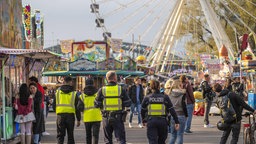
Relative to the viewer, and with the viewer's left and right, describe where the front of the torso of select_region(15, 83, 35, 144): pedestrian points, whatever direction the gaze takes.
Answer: facing away from the viewer

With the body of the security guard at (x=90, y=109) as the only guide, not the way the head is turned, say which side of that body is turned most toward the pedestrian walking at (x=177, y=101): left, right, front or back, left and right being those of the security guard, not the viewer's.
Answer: right

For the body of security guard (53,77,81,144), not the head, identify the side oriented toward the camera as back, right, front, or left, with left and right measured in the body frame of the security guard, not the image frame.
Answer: back

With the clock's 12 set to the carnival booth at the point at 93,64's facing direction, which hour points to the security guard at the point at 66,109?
The security guard is roughly at 12 o'clock from the carnival booth.

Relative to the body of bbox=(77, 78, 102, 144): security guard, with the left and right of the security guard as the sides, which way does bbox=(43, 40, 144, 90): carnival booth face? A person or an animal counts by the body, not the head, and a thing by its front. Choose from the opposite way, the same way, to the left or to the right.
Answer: the opposite way

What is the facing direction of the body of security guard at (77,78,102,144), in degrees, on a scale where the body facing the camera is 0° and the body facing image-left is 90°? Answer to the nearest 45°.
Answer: approximately 180°

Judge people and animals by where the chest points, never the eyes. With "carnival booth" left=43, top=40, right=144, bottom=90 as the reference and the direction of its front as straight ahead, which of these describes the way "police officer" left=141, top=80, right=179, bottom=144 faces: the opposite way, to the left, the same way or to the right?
the opposite way

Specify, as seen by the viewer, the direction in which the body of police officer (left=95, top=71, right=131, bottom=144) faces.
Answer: away from the camera

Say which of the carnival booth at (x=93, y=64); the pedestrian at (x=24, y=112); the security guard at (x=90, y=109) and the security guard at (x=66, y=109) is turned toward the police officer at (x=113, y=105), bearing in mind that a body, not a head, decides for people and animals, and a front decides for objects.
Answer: the carnival booth
